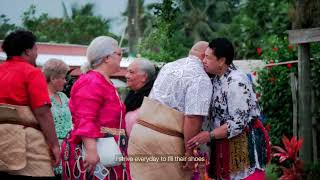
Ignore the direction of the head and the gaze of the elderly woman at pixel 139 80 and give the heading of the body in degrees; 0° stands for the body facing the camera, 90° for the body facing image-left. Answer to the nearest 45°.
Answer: approximately 90°

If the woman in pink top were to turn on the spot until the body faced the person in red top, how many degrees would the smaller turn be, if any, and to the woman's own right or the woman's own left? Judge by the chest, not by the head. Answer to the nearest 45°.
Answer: approximately 180°

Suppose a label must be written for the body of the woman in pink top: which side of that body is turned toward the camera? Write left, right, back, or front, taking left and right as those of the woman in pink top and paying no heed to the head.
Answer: right

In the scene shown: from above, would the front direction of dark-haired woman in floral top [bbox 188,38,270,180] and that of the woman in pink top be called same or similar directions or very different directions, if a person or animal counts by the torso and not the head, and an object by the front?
very different directions

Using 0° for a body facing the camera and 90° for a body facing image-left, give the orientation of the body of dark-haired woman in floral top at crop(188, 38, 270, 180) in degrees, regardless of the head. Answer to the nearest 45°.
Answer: approximately 90°

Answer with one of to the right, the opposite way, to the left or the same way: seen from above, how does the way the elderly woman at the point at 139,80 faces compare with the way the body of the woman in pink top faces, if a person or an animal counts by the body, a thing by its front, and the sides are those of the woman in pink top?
the opposite way

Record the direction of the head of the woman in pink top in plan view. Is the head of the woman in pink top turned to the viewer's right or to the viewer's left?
to the viewer's right
